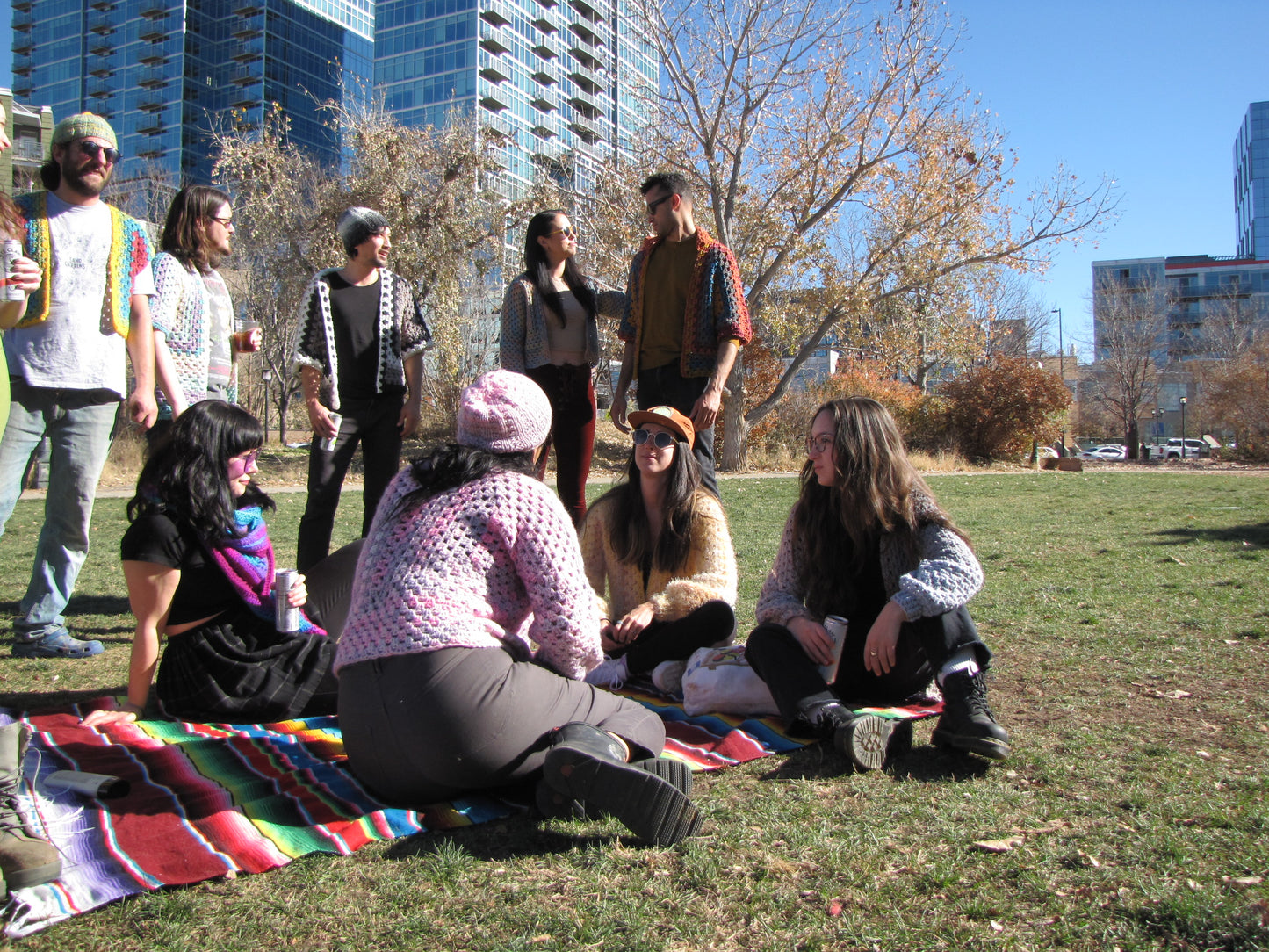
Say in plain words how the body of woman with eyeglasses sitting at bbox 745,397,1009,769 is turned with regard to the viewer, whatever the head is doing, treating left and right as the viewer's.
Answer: facing the viewer

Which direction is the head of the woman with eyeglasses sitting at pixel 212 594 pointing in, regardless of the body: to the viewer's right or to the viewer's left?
to the viewer's right

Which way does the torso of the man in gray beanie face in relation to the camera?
toward the camera

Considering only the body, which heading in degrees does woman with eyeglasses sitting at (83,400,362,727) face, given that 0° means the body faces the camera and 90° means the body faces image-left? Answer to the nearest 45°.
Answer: approximately 270°

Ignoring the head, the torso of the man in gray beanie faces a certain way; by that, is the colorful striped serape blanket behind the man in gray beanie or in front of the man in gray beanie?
in front

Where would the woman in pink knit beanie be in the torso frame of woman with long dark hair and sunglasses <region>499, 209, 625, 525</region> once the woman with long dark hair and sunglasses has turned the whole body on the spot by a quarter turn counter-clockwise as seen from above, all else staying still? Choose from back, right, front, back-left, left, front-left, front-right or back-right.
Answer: back-right

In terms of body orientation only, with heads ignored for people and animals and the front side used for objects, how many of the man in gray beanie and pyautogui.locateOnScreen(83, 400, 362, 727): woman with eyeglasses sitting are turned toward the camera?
1

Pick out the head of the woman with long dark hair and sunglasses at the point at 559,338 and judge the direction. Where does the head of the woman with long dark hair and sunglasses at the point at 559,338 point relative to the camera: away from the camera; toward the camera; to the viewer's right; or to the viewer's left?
to the viewer's right

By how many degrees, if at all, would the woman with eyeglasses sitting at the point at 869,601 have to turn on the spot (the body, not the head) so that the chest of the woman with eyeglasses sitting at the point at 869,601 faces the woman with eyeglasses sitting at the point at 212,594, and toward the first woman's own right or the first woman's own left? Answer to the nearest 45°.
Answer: approximately 90° to the first woman's own right

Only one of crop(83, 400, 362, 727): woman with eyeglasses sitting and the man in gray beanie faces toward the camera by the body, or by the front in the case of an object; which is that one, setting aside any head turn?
the man in gray beanie
